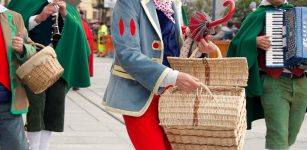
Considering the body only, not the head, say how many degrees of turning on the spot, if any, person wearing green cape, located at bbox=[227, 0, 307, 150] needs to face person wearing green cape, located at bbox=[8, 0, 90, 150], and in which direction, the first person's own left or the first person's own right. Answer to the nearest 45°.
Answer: approximately 90° to the first person's own right

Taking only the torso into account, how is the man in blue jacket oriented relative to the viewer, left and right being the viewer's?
facing the viewer and to the right of the viewer

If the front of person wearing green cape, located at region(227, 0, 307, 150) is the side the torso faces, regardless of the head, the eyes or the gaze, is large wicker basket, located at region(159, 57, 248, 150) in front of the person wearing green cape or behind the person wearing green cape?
in front

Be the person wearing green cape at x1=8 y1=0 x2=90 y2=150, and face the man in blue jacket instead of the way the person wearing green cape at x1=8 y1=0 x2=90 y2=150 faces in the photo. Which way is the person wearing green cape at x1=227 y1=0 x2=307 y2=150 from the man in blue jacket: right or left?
left

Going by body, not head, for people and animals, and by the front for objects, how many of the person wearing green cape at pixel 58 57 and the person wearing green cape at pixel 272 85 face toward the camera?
2

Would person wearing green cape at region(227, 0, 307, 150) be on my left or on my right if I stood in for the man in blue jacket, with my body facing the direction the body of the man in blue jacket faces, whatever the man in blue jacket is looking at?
on my left

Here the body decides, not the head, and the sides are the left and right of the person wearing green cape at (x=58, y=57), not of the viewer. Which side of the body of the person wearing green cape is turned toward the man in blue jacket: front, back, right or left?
front

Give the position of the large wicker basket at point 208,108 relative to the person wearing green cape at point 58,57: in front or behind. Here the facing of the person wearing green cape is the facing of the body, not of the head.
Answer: in front

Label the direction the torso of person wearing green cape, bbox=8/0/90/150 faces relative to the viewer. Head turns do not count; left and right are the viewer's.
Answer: facing the viewer

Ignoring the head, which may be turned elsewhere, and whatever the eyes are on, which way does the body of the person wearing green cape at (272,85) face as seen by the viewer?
toward the camera
